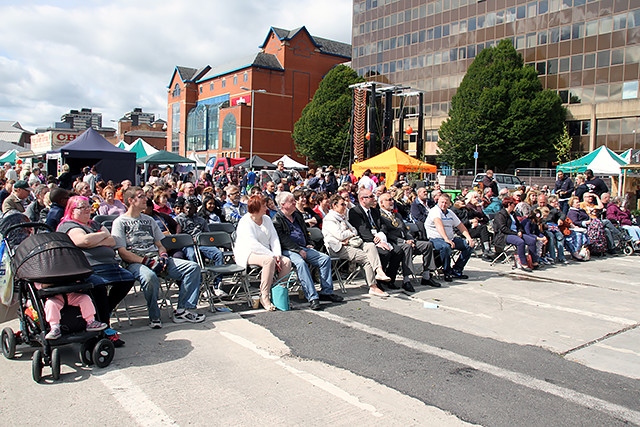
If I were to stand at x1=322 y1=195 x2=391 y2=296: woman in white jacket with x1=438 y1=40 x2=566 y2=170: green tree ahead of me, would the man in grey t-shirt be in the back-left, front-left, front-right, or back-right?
back-left

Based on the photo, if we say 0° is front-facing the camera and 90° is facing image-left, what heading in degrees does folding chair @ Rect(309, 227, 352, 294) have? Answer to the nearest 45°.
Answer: approximately 315°

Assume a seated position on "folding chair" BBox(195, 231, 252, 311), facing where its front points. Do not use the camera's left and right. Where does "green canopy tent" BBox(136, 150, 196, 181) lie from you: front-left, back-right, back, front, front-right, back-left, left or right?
back-left

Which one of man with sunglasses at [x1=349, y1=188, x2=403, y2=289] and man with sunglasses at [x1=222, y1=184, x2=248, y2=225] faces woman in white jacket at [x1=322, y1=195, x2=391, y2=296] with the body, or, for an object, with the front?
man with sunglasses at [x1=222, y1=184, x2=248, y2=225]

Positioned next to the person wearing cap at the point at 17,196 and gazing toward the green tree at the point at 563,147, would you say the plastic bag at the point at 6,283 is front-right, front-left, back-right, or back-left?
back-right

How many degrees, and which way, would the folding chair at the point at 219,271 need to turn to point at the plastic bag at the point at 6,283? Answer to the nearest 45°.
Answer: approximately 90° to its right

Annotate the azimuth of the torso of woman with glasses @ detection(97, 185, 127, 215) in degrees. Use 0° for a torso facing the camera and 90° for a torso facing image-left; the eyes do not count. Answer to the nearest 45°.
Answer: approximately 315°
